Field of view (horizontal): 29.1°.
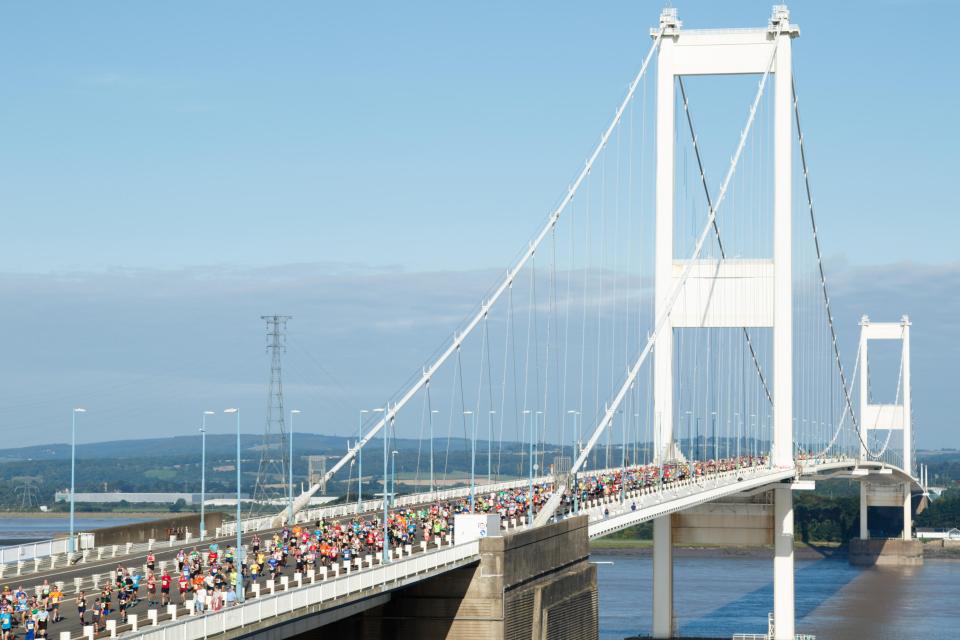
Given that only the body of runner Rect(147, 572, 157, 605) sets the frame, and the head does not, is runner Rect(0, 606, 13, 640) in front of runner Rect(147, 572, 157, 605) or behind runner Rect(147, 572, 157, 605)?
in front

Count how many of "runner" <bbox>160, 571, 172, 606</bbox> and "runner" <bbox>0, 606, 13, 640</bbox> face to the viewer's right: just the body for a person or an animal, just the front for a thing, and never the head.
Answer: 0

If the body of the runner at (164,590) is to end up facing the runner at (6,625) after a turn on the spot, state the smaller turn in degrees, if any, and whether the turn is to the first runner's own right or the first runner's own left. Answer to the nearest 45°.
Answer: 0° — they already face them

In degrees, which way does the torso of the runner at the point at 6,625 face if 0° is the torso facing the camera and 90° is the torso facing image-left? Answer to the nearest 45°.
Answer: approximately 45°

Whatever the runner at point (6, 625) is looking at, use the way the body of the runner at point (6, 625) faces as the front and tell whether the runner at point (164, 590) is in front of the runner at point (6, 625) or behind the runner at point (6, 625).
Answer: behind

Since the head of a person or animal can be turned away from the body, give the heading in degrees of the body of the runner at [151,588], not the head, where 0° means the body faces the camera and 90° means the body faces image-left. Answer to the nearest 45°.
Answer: approximately 45°

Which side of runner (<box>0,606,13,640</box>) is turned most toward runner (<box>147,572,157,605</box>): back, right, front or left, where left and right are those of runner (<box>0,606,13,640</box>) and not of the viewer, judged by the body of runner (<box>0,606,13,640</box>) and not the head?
back

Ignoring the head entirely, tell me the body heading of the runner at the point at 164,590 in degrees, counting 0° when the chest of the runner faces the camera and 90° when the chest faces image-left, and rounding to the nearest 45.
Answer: approximately 45°

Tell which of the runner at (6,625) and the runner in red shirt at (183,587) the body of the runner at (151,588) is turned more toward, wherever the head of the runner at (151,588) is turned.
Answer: the runner

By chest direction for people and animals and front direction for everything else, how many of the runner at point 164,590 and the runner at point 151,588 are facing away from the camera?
0
